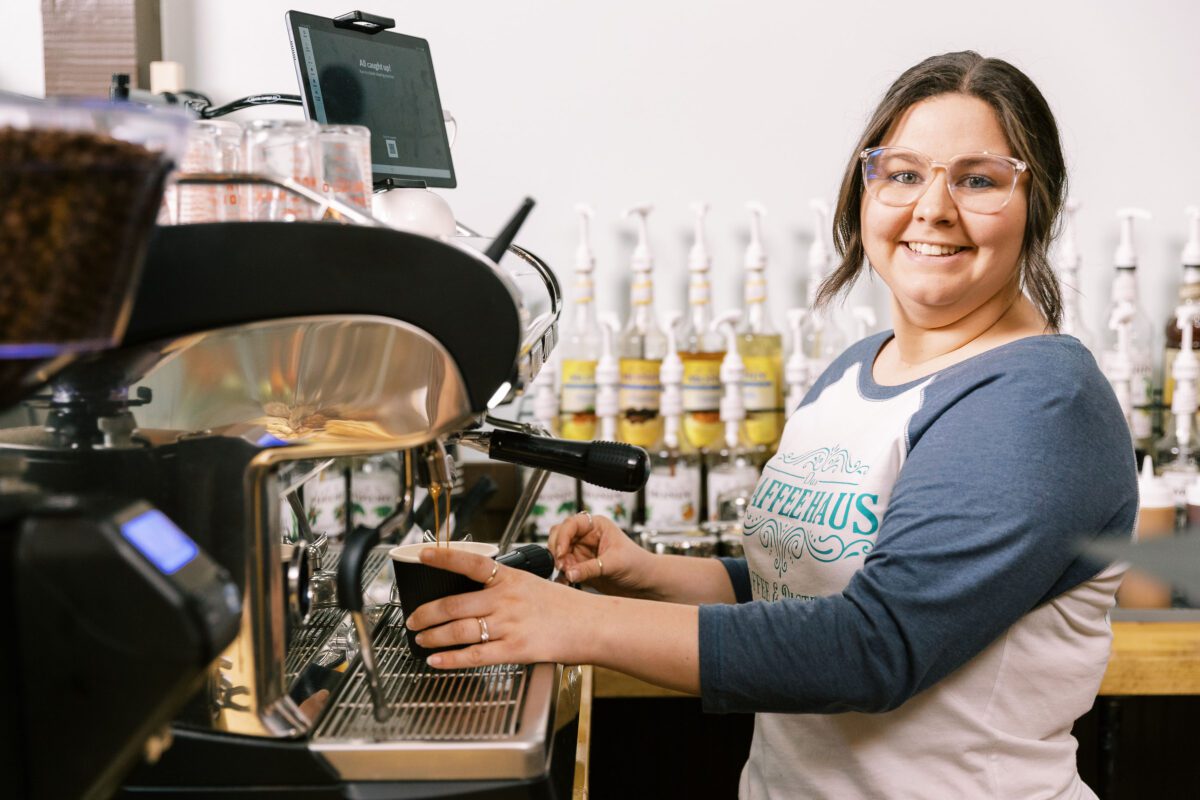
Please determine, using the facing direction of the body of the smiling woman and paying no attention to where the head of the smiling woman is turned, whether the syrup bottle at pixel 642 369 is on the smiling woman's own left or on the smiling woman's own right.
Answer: on the smiling woman's own right

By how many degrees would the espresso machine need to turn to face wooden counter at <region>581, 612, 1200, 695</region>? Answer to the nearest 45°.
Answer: approximately 45° to its left

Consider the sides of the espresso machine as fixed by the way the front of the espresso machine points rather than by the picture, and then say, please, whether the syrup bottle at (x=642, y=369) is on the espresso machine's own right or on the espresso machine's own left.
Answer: on the espresso machine's own left

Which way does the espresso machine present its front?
to the viewer's right

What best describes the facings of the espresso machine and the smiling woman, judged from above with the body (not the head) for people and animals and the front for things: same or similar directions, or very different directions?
very different directions

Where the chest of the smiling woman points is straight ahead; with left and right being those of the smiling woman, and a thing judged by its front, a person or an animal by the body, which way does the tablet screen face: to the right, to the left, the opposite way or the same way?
to the left

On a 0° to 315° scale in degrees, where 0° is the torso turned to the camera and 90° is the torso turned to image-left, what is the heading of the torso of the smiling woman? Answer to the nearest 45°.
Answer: approximately 45°

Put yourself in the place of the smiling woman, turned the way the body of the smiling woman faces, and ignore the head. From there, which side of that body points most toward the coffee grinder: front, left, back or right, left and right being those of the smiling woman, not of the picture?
front

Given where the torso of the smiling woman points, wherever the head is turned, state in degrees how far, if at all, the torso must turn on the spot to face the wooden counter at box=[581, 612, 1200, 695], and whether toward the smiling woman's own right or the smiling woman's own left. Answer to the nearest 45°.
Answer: approximately 180°

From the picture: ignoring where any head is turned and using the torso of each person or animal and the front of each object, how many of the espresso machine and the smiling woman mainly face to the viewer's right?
1

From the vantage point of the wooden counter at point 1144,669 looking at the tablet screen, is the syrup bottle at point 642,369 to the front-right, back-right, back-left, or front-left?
front-right
